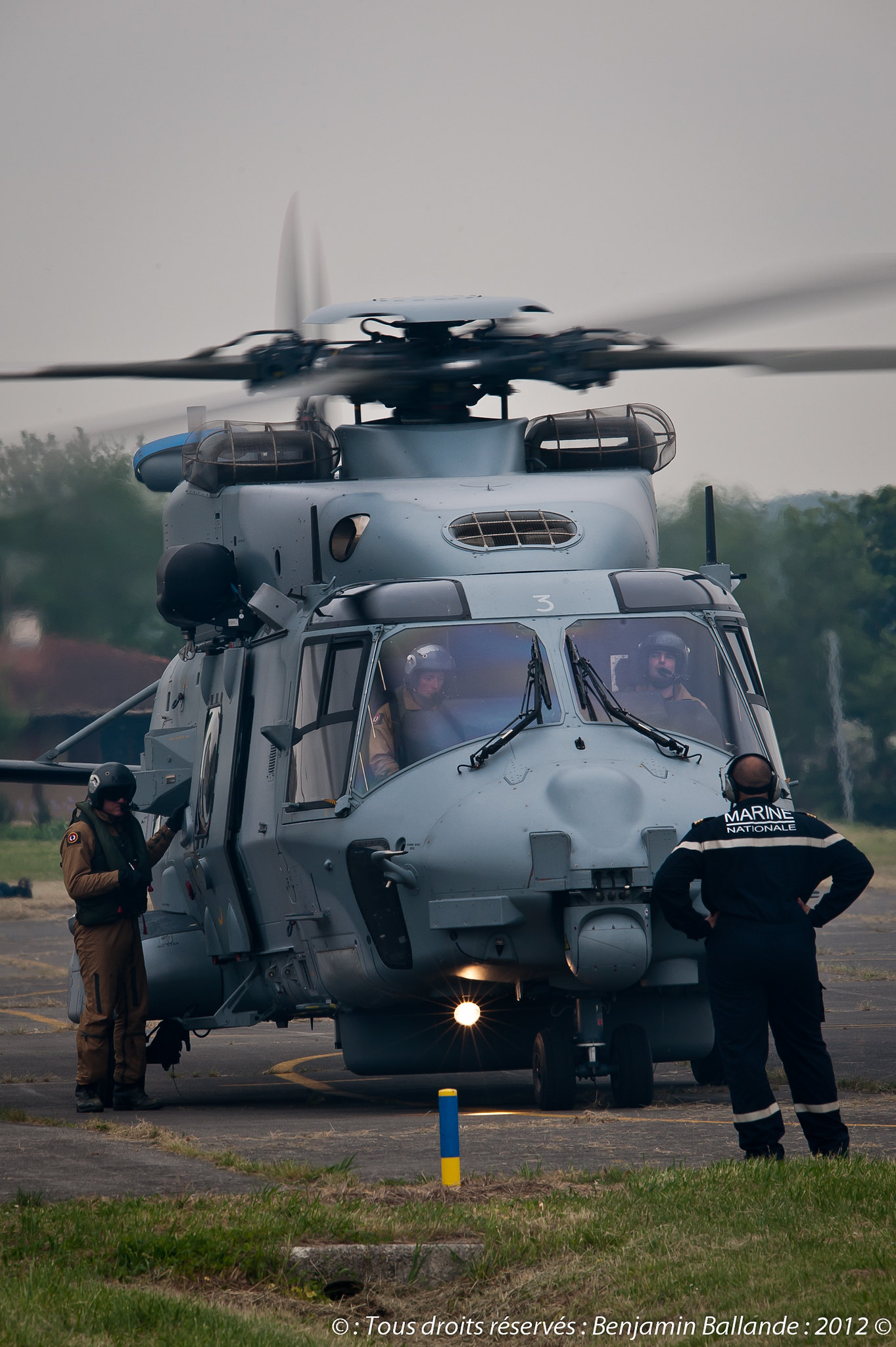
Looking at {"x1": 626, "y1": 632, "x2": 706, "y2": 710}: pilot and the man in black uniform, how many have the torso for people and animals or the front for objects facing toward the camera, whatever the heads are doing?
1

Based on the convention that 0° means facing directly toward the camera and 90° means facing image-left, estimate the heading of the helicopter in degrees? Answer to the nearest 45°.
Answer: approximately 0°

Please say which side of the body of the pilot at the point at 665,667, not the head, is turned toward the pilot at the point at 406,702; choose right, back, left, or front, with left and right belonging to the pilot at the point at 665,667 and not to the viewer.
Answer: right

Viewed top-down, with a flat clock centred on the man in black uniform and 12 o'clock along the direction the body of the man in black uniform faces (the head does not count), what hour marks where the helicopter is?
The helicopter is roughly at 11 o'clock from the man in black uniform.

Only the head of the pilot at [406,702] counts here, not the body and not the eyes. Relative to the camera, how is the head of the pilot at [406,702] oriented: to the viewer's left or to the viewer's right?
to the viewer's right

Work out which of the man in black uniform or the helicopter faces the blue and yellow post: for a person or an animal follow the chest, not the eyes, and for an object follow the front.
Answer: the helicopter

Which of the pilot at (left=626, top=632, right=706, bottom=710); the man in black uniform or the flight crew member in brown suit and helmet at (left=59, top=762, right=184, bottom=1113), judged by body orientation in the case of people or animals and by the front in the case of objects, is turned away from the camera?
the man in black uniform

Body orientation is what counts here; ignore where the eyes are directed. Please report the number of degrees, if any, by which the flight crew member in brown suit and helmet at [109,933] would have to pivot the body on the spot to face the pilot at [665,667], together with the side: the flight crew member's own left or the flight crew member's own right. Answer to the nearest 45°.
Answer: approximately 45° to the flight crew member's own left

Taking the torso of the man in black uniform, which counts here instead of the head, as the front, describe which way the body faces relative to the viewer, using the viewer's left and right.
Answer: facing away from the viewer

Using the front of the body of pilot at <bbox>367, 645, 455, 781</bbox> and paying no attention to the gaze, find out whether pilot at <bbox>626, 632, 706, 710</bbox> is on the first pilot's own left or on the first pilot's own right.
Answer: on the first pilot's own left

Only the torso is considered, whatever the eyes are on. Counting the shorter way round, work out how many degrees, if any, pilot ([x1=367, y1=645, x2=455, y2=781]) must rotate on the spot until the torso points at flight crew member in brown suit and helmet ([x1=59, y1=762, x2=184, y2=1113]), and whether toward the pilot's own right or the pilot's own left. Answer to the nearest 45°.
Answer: approximately 135° to the pilot's own right

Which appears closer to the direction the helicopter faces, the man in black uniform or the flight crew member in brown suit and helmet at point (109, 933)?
the man in black uniform
